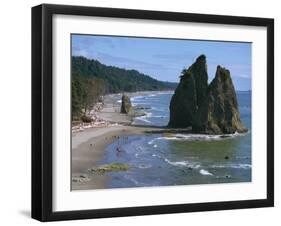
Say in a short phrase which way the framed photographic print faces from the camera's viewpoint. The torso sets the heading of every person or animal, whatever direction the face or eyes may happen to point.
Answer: facing the viewer and to the right of the viewer
